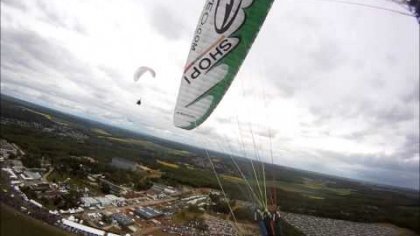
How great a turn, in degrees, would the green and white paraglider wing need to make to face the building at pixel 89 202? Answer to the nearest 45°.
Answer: approximately 90° to its left

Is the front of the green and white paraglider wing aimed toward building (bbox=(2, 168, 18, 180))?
no

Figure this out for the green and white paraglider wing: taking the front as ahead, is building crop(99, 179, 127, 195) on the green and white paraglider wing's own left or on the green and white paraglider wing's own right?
on the green and white paraglider wing's own left

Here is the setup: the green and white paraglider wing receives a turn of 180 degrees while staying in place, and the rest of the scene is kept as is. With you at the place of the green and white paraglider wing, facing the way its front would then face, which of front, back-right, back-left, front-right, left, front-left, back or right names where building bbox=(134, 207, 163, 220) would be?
right

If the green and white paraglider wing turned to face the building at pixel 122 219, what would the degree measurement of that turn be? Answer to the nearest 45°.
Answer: approximately 90° to its left

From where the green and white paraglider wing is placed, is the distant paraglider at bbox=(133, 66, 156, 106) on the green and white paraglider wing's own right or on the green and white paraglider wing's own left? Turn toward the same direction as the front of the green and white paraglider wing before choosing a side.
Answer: on the green and white paraglider wing's own left

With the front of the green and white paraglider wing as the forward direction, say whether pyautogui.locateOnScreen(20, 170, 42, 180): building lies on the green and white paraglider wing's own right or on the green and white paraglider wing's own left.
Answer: on the green and white paraglider wing's own left

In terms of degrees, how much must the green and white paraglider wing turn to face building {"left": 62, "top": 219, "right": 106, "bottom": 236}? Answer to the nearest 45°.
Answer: approximately 90° to its left
